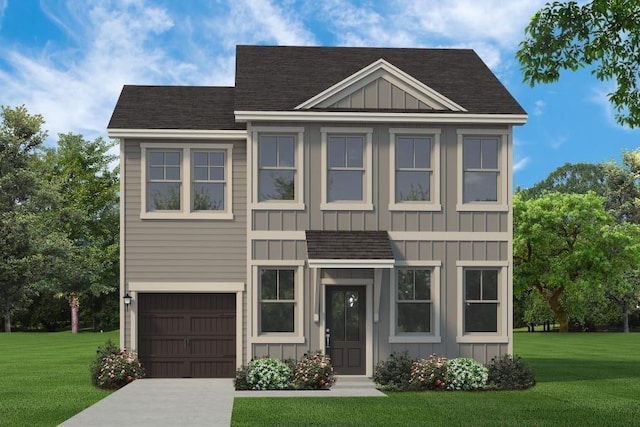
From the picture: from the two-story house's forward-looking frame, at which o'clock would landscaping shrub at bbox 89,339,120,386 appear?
The landscaping shrub is roughly at 3 o'clock from the two-story house.

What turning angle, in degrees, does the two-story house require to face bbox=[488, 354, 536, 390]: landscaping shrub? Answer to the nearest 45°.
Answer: approximately 90° to its left

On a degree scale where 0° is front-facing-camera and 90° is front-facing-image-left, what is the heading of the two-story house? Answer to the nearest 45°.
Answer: approximately 0°

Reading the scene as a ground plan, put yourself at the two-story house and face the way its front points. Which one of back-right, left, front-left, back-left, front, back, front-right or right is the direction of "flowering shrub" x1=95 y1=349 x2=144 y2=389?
right

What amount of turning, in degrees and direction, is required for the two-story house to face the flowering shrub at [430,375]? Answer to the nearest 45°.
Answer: approximately 45° to its left

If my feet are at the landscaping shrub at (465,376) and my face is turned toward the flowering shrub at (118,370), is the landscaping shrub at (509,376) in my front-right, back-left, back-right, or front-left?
back-right

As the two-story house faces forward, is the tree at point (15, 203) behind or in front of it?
behind
